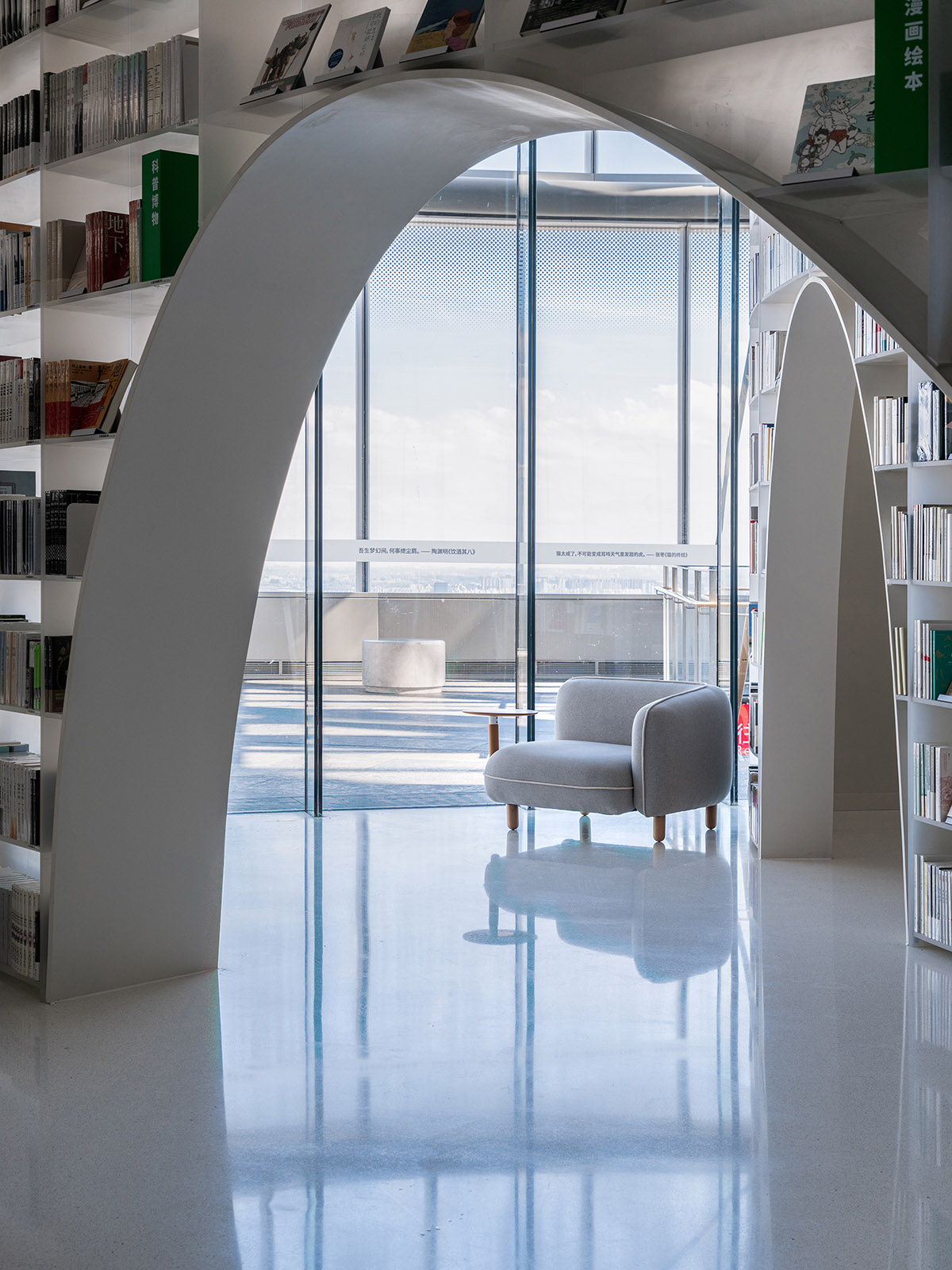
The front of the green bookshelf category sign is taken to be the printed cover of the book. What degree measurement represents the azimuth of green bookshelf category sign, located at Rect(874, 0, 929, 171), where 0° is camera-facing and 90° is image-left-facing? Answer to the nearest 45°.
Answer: approximately 0°

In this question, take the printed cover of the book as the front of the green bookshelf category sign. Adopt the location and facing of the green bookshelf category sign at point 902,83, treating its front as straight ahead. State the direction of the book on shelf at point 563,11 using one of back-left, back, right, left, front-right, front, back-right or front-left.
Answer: back-right

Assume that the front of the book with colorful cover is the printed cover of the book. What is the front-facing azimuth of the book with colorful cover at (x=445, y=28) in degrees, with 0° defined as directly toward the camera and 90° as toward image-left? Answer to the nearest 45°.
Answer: approximately 0°

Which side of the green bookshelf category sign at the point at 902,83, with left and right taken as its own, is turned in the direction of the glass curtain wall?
back

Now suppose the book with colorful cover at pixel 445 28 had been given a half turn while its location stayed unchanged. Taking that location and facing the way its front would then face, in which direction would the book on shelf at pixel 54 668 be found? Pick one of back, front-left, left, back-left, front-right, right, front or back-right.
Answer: front-left

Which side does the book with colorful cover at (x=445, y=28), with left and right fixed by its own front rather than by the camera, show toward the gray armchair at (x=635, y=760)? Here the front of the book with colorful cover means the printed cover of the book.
back
